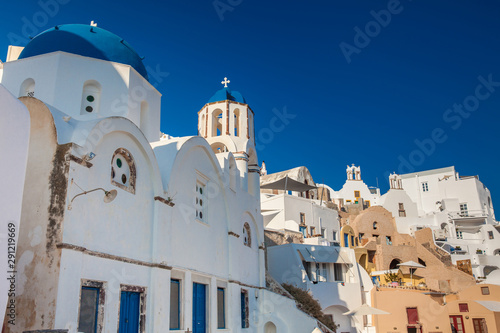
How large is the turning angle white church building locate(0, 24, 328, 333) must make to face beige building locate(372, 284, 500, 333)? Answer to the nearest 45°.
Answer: approximately 90° to its left

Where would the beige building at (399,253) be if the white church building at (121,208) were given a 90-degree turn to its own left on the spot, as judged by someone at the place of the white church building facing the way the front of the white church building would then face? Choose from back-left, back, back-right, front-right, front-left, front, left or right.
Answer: front

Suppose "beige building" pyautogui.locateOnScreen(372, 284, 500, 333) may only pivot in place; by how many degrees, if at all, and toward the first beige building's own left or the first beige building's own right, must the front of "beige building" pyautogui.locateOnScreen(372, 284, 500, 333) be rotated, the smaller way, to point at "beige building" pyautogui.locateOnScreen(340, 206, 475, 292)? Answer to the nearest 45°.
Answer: approximately 180°

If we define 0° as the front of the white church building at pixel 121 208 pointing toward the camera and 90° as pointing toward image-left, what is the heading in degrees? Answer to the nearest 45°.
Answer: approximately 315°
